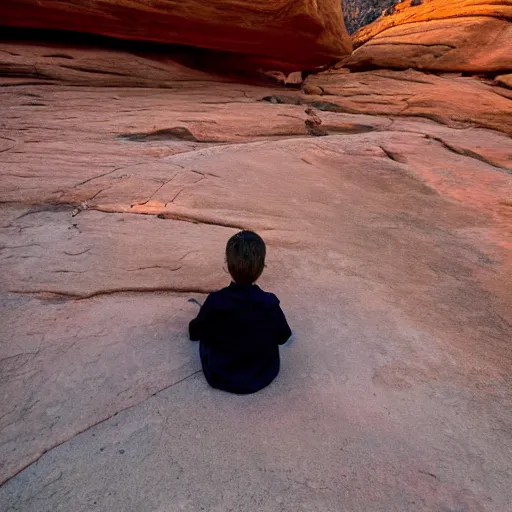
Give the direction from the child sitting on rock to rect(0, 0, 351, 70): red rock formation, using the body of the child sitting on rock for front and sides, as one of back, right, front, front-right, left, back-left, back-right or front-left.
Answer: front

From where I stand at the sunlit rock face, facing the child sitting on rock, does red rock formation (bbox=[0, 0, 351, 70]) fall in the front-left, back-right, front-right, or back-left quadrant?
front-right

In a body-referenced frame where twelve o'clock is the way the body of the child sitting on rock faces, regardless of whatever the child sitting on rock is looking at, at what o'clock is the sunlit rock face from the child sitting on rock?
The sunlit rock face is roughly at 1 o'clock from the child sitting on rock.

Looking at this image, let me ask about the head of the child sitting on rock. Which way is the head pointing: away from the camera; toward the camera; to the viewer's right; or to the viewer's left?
away from the camera

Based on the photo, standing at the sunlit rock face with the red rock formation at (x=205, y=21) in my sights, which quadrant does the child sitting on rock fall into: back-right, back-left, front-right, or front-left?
front-left

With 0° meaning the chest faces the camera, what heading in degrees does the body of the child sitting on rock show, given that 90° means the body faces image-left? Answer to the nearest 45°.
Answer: approximately 180°
